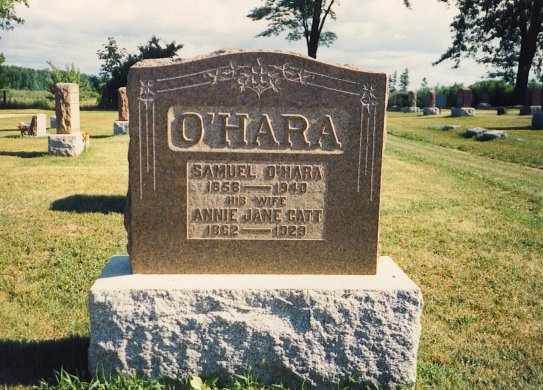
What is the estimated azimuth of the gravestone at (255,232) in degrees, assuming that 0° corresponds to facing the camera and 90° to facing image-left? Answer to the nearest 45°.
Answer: approximately 0°

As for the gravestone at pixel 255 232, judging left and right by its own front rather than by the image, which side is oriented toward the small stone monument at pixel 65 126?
back

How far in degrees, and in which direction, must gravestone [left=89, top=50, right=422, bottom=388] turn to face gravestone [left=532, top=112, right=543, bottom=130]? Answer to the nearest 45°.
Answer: approximately 135° to its left

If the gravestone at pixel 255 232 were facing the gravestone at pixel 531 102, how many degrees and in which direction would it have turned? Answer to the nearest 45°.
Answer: approximately 135° to its left

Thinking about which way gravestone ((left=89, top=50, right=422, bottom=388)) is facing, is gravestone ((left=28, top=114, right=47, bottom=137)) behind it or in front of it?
behind

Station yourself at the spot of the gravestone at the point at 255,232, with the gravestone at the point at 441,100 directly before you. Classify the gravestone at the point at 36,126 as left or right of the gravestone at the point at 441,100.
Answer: left

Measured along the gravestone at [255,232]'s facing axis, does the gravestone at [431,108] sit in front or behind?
behind

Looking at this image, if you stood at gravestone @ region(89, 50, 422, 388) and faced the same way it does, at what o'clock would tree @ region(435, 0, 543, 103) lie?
The tree is roughly at 7 o'clock from the gravestone.
